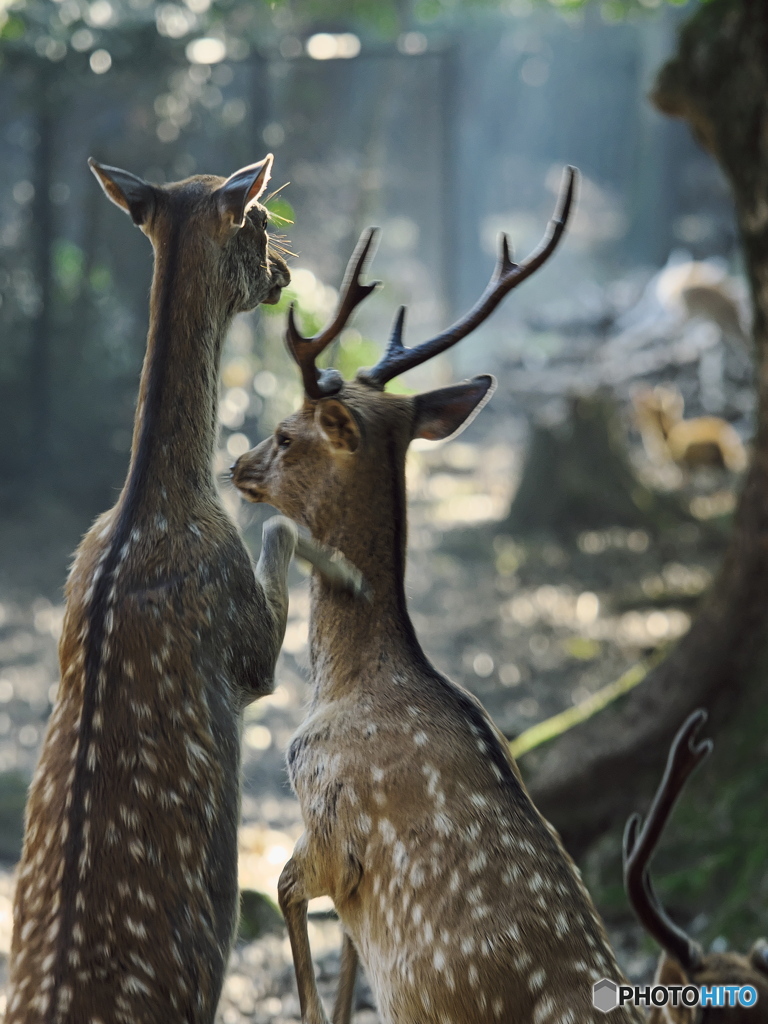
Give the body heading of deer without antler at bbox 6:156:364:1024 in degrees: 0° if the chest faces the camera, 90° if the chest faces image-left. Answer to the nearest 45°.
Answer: approximately 225°

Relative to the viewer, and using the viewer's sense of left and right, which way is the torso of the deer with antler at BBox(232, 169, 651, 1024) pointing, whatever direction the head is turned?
facing away from the viewer and to the left of the viewer

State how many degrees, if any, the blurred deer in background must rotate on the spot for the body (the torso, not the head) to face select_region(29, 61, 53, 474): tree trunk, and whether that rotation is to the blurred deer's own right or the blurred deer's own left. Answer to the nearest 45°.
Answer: approximately 45° to the blurred deer's own left

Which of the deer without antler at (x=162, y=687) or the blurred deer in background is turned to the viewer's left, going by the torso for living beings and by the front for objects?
the blurred deer in background

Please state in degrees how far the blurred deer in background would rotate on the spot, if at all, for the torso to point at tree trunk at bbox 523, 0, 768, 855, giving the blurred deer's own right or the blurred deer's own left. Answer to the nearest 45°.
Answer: approximately 90° to the blurred deer's own left

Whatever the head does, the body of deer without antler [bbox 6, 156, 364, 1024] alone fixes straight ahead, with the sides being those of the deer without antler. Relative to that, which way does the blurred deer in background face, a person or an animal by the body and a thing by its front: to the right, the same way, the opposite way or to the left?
to the left

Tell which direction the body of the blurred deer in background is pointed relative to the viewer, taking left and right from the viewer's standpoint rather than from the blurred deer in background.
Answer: facing to the left of the viewer

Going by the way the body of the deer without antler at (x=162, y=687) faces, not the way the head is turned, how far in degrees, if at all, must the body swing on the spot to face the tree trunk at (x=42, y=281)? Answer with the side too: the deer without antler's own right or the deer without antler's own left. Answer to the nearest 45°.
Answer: approximately 45° to the deer without antler's own left

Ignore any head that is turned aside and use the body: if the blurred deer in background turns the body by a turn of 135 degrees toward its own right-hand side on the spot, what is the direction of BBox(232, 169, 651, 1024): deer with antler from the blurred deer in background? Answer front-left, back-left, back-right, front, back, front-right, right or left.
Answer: back-right

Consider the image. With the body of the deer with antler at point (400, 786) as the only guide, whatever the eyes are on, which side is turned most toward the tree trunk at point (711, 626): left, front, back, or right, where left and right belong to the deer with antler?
right

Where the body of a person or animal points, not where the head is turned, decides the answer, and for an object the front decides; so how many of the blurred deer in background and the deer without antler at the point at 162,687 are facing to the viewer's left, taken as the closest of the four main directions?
1

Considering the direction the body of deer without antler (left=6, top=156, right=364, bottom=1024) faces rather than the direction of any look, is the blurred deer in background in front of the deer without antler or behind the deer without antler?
in front
